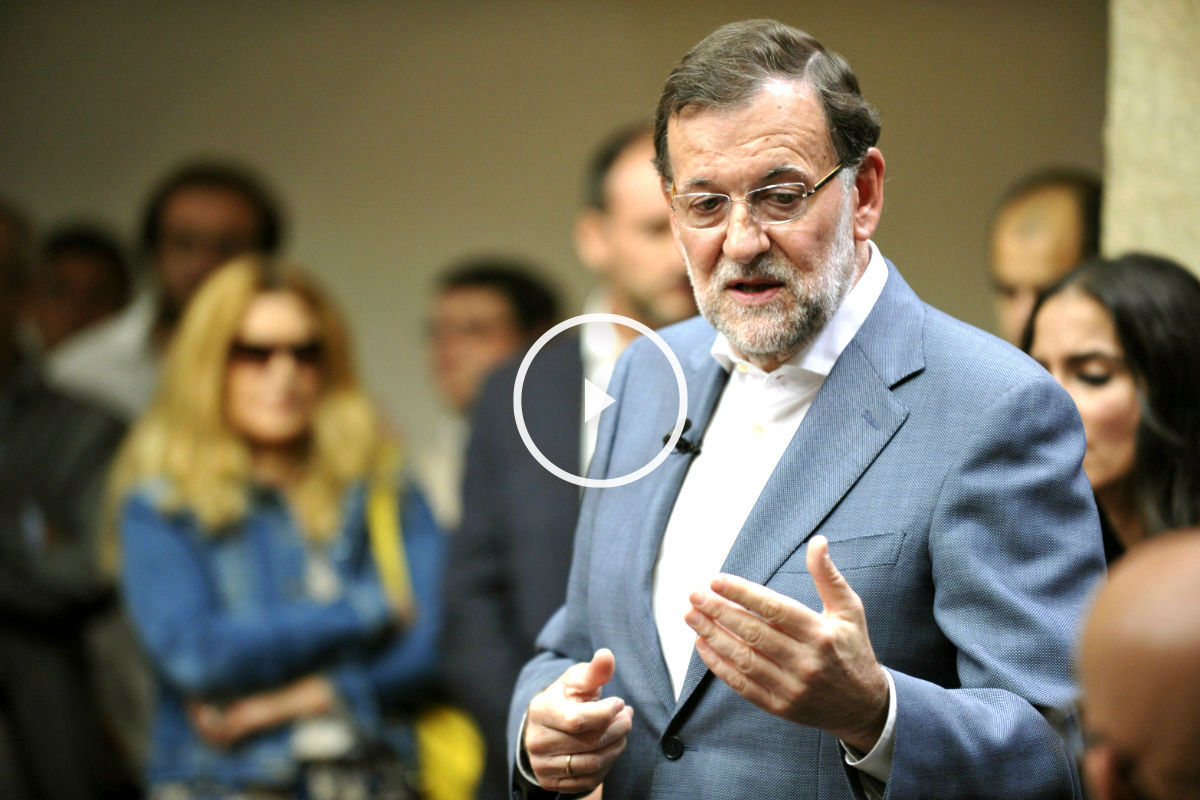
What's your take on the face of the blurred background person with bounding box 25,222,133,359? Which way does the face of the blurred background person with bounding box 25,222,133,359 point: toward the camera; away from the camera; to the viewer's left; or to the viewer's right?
toward the camera

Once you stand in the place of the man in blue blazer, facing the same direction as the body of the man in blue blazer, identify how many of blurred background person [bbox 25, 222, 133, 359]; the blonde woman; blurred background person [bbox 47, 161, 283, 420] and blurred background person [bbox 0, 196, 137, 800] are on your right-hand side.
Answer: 4

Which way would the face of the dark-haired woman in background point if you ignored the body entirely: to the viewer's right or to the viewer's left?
to the viewer's left

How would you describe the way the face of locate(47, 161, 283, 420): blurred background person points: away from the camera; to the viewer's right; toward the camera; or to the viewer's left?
toward the camera

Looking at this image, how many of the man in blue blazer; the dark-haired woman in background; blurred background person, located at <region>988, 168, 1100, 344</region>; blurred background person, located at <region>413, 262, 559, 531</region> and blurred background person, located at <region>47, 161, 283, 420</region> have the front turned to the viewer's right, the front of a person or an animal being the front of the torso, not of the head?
0

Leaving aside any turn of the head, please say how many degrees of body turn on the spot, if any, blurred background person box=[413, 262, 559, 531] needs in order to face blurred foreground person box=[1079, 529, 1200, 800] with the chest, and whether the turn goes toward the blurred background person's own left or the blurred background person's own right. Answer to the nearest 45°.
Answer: approximately 45° to the blurred background person's own left

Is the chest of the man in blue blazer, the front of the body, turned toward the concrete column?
no

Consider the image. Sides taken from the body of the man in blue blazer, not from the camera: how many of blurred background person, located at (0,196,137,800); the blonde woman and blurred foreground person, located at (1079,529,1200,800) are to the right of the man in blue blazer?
2

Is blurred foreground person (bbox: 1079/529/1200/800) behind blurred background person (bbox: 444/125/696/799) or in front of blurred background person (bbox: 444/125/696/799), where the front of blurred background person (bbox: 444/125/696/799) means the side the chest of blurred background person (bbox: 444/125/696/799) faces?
in front

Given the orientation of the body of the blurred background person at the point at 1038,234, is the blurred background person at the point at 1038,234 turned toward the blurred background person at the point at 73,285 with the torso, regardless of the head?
no

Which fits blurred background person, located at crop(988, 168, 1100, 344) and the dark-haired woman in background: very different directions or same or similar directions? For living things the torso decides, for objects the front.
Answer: same or similar directions

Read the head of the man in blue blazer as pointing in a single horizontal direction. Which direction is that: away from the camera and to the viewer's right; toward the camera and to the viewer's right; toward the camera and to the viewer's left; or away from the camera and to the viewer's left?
toward the camera and to the viewer's left

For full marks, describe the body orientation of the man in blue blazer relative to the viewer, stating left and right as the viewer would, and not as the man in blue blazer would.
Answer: facing the viewer and to the left of the viewer

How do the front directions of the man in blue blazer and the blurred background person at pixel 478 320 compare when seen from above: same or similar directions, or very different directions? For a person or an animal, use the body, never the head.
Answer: same or similar directions

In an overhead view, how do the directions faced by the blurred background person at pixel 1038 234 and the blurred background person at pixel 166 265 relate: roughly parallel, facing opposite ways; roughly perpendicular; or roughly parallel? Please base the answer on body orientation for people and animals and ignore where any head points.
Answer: roughly perpendicular

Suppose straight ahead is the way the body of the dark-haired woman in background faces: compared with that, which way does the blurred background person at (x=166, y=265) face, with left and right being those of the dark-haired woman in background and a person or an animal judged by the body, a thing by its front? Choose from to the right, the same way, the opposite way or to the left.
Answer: to the left

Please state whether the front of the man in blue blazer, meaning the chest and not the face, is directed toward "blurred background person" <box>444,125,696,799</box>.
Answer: no
